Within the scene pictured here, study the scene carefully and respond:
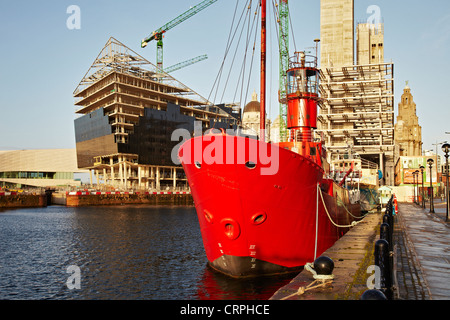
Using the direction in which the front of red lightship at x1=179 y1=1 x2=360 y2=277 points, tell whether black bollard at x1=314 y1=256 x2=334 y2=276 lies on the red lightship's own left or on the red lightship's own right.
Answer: on the red lightship's own left

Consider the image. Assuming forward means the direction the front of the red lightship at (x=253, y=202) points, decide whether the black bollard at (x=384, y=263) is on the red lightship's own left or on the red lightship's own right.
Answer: on the red lightship's own left

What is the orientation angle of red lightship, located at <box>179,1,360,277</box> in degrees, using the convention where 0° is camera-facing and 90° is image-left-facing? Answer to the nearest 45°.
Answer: approximately 45°
